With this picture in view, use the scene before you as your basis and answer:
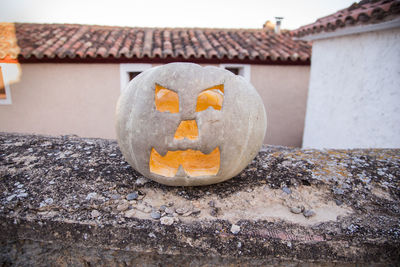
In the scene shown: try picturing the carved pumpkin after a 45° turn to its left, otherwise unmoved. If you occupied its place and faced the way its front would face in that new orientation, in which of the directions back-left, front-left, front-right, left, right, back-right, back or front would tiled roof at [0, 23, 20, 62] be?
back

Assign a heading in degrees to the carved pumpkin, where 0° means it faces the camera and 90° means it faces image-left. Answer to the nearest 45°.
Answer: approximately 0°

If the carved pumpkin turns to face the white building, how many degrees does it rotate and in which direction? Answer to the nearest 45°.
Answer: approximately 135° to its left

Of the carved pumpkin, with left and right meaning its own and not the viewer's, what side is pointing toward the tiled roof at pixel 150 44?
back
